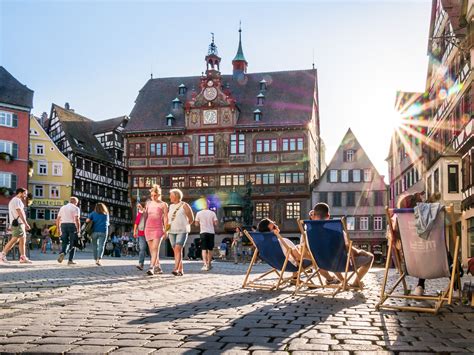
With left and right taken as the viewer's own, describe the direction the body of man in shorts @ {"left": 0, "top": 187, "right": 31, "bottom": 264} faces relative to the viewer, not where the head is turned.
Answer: facing to the right of the viewer

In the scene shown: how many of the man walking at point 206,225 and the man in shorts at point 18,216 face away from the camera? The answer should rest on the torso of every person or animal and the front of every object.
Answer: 1

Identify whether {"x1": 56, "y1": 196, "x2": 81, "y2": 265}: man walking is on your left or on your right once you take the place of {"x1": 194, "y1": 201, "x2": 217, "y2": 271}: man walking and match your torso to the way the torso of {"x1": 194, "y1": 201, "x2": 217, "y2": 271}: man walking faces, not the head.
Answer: on your left

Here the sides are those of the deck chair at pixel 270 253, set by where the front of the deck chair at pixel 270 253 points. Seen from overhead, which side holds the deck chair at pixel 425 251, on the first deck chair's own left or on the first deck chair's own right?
on the first deck chair's own right

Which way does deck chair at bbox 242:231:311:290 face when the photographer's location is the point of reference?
facing away from the viewer and to the right of the viewer

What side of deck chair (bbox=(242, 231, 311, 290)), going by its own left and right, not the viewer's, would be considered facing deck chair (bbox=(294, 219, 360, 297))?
right

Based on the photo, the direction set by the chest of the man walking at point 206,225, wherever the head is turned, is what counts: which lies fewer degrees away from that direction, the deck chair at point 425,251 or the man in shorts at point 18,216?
the man in shorts

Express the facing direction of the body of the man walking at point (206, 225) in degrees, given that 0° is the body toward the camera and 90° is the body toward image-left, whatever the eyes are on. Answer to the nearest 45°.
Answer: approximately 180°

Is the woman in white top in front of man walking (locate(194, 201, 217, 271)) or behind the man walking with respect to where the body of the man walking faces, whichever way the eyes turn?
behind

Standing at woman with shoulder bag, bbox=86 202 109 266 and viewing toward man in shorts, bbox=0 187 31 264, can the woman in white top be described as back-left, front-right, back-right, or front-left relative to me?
back-left
